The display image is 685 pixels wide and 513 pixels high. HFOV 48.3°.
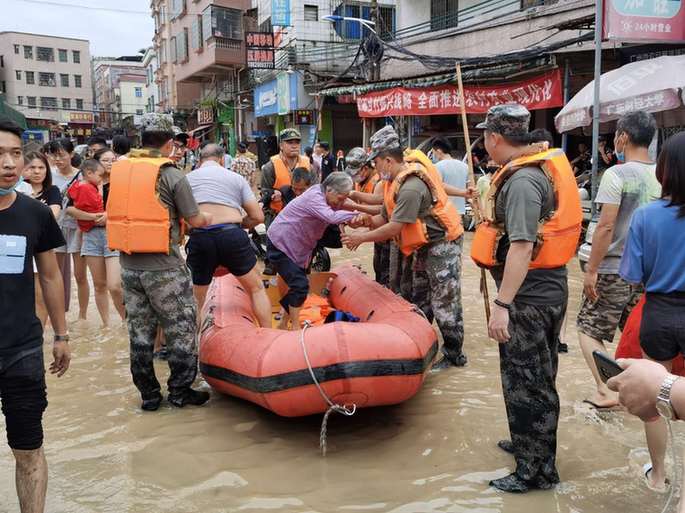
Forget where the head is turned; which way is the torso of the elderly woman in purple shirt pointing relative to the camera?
to the viewer's right

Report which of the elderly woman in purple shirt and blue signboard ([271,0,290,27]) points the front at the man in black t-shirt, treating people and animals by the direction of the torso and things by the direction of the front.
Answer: the blue signboard

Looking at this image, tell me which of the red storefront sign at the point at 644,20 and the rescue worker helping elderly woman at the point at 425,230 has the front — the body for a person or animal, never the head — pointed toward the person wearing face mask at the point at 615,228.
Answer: the red storefront sign

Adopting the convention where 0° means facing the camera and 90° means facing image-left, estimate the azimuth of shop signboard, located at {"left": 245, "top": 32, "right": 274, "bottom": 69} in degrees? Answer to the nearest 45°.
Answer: approximately 0°

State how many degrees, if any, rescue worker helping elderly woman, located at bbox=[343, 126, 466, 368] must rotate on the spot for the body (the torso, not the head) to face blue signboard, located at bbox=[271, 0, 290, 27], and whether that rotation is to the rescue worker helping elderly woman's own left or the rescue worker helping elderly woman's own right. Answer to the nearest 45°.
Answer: approximately 90° to the rescue worker helping elderly woman's own right

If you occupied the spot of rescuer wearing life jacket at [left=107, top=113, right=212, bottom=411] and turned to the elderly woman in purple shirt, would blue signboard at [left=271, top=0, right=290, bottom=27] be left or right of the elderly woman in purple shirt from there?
left

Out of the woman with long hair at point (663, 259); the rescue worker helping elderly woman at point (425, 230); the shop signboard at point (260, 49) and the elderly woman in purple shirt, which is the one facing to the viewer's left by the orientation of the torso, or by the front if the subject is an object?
the rescue worker helping elderly woman

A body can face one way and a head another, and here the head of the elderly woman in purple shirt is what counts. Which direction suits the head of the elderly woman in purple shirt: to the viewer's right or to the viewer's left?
to the viewer's right

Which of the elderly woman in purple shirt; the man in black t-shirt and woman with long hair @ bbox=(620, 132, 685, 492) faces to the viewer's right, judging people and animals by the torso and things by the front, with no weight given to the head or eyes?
the elderly woman in purple shirt

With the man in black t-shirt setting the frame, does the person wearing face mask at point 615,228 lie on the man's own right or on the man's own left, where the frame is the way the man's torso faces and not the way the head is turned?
on the man's own left

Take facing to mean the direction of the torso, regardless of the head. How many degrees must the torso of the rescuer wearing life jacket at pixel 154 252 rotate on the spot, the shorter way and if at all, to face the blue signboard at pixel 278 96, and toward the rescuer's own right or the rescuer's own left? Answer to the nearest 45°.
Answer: approximately 45° to the rescuer's own left

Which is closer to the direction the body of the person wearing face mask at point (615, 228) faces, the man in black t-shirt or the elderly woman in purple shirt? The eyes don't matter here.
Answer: the elderly woman in purple shirt

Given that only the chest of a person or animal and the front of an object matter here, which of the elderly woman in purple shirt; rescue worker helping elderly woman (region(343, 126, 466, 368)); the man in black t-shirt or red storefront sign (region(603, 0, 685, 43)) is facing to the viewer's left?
the rescue worker helping elderly woman
